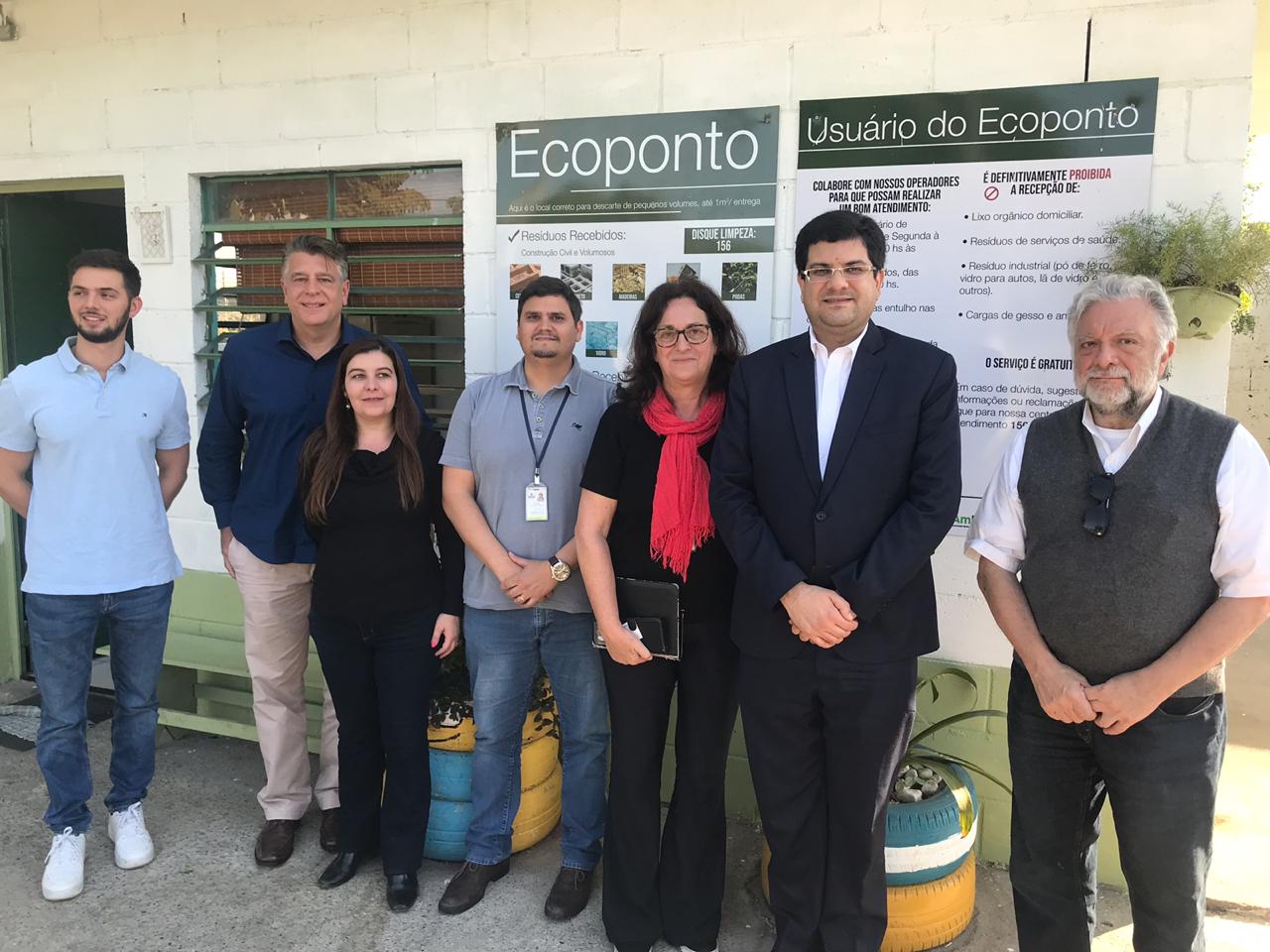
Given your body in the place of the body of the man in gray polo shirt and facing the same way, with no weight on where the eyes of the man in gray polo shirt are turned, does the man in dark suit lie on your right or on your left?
on your left

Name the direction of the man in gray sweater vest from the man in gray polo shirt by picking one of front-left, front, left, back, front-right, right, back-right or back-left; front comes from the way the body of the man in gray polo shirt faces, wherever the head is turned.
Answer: front-left

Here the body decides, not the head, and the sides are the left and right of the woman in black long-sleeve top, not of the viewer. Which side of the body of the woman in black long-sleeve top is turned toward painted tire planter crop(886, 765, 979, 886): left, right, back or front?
left

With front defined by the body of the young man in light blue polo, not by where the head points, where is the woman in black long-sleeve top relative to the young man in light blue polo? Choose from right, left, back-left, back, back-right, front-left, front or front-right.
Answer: front-left

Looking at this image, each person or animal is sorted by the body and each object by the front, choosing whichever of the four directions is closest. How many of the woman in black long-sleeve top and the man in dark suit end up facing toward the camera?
2

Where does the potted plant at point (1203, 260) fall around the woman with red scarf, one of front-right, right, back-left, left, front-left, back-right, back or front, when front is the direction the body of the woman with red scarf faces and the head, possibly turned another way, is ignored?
left
